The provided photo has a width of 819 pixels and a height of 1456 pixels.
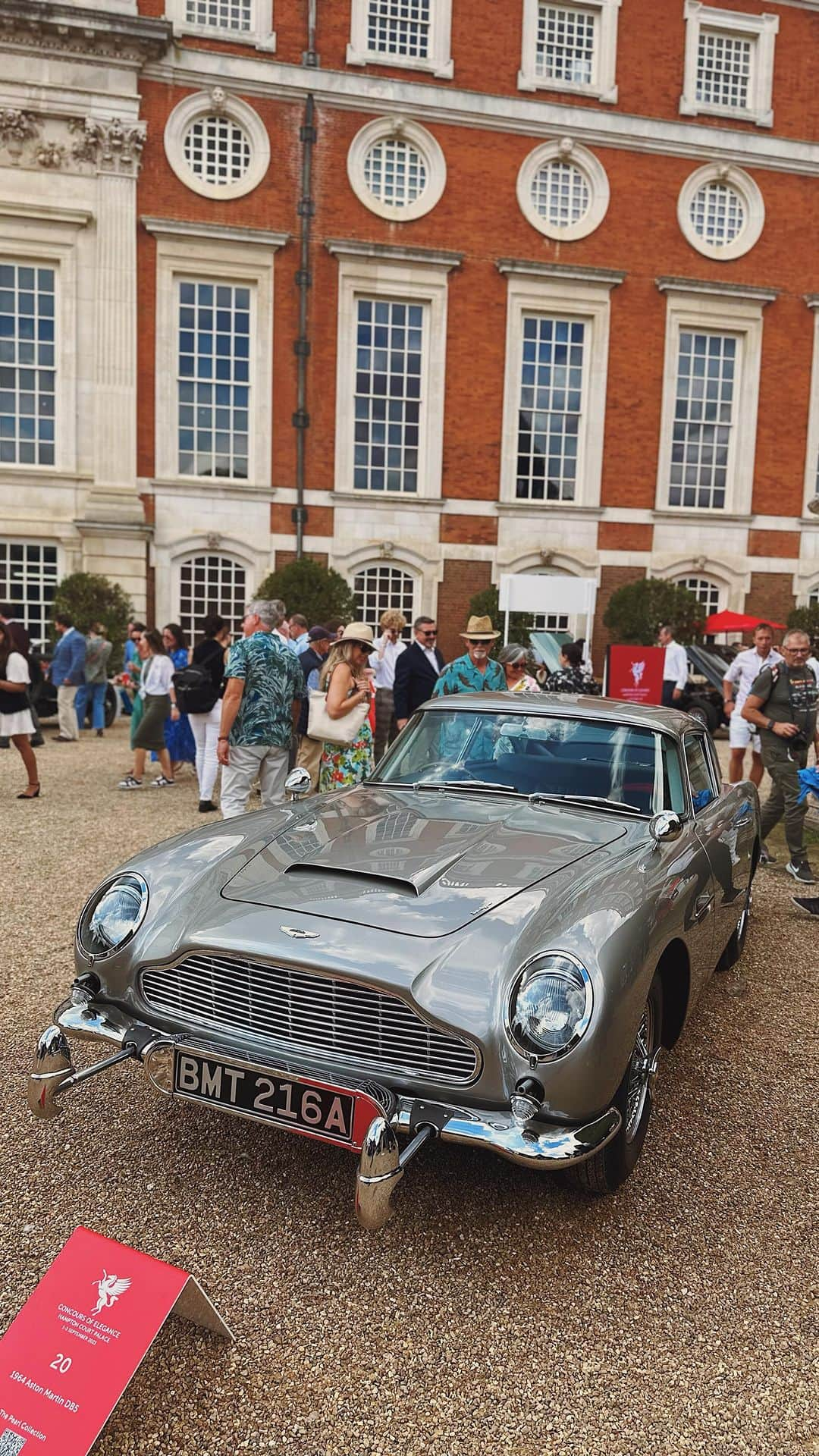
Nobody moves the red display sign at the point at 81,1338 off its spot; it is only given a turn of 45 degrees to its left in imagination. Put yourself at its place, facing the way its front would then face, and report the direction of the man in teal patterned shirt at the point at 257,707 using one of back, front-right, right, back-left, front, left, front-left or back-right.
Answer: back

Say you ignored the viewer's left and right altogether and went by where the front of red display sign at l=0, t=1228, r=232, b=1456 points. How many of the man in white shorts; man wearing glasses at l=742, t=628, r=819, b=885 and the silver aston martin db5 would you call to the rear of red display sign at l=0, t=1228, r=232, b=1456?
3

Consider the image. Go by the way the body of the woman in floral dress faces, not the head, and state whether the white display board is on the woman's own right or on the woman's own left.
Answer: on the woman's own left

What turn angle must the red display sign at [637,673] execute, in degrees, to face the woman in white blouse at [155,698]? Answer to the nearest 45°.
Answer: approximately 45° to its right

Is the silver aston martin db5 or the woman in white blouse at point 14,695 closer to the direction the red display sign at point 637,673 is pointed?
the silver aston martin db5

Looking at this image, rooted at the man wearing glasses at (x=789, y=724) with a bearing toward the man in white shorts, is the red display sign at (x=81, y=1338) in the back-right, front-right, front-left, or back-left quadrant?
back-left
